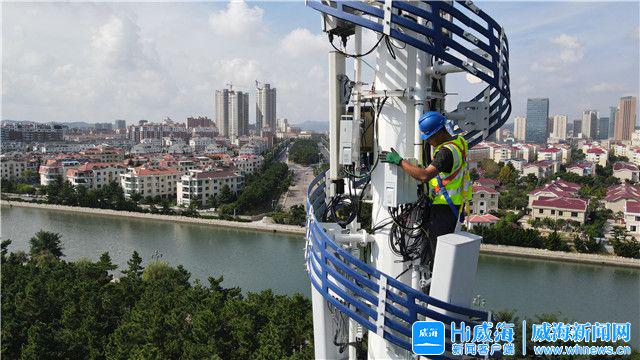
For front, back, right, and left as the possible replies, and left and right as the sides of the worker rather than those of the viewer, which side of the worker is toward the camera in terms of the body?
left

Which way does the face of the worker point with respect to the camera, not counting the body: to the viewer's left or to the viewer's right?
to the viewer's left

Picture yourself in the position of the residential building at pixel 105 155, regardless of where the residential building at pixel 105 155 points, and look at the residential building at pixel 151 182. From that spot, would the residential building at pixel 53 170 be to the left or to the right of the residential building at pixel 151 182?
right

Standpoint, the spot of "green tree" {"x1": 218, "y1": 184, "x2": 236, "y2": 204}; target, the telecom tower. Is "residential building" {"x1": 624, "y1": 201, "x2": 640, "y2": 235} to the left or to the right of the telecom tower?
left

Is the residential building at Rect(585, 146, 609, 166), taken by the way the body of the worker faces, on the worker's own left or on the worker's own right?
on the worker's own right

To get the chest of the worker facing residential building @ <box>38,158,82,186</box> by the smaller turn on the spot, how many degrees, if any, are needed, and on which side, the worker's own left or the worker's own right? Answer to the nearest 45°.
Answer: approximately 45° to the worker's own right

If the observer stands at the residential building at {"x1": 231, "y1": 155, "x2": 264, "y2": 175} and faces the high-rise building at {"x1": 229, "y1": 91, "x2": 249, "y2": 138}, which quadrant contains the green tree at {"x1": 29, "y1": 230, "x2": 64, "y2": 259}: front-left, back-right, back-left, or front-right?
back-left

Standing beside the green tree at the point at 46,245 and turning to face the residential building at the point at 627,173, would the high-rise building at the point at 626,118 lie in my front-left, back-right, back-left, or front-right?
front-left

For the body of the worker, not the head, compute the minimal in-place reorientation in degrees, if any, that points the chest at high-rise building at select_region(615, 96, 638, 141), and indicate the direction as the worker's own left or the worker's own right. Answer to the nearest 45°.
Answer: approximately 90° to the worker's own right

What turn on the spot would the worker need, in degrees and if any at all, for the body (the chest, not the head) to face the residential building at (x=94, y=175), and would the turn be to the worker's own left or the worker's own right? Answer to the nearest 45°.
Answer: approximately 45° to the worker's own right

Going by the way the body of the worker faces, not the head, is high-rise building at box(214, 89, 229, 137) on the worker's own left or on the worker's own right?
on the worker's own right

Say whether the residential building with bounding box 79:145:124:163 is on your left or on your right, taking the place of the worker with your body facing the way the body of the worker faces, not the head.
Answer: on your right
